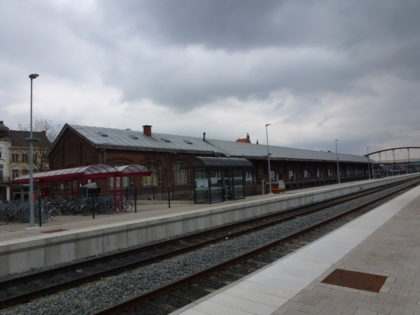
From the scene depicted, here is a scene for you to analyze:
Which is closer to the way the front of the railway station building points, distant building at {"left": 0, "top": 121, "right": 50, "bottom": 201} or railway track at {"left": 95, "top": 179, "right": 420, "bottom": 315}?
the railway track

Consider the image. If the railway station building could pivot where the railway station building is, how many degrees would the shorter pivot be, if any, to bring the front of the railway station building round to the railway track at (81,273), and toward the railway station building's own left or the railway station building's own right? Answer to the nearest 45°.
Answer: approximately 45° to the railway station building's own right

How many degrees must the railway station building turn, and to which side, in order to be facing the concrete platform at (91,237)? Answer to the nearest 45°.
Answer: approximately 45° to its right

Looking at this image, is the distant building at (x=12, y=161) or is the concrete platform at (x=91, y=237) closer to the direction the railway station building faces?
the concrete platform

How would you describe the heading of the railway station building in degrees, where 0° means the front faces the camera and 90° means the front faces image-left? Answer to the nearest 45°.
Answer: approximately 315°
